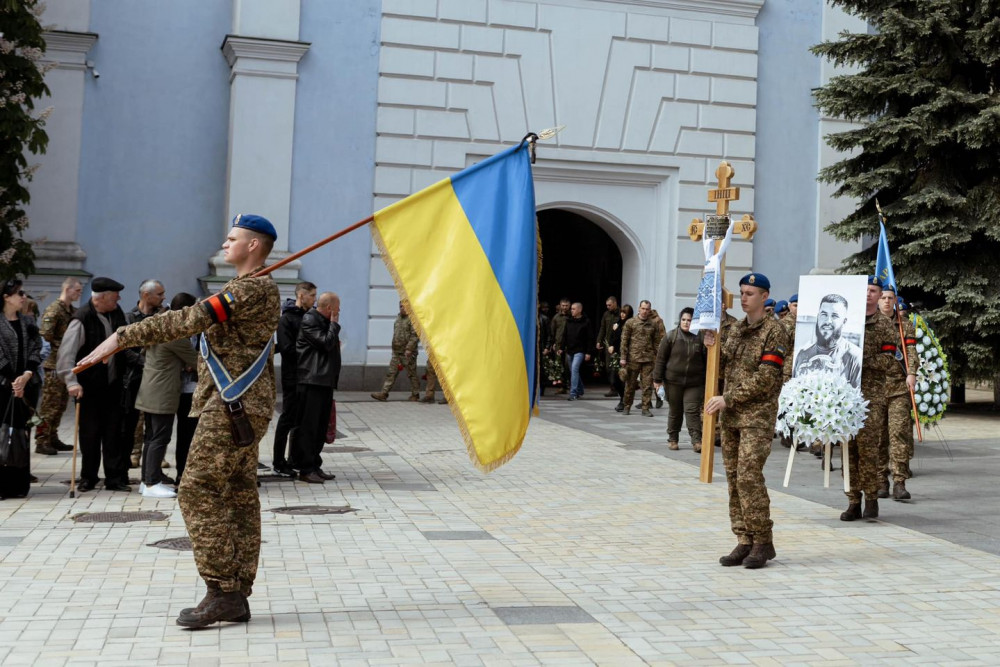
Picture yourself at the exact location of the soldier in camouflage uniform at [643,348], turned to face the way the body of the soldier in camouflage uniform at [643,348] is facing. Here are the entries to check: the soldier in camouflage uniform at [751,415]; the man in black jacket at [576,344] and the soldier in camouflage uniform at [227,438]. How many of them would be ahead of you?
2

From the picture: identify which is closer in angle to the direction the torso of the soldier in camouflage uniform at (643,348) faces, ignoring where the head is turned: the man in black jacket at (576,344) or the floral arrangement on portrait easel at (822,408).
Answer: the floral arrangement on portrait easel

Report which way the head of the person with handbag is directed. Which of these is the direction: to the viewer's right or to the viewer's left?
to the viewer's right

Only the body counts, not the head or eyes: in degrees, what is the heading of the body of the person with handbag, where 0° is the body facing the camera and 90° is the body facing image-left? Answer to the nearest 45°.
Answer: approximately 315°

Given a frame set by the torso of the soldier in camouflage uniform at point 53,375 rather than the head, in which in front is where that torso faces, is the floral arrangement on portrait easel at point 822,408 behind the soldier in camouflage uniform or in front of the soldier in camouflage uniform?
in front
